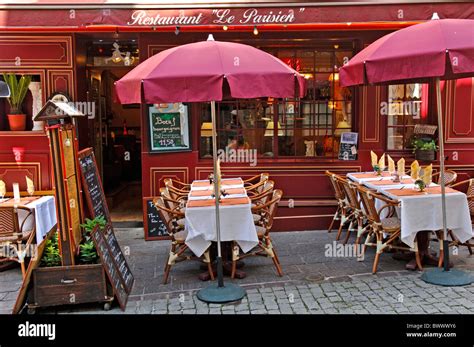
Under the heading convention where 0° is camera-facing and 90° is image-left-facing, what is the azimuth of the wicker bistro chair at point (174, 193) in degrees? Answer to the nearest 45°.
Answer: approximately 270°

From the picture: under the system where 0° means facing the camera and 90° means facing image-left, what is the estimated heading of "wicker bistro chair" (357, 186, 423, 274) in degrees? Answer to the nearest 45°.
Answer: approximately 225°

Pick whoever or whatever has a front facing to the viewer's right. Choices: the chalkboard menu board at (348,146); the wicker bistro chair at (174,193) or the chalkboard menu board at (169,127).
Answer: the wicker bistro chair

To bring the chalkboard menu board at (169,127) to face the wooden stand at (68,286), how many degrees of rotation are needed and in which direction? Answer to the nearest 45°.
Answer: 0° — it already faces it

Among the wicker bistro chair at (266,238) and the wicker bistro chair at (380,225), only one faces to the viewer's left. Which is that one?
the wicker bistro chair at (266,238)

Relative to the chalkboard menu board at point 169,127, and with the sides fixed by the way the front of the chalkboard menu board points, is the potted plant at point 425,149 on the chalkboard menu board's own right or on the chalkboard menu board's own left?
on the chalkboard menu board's own left

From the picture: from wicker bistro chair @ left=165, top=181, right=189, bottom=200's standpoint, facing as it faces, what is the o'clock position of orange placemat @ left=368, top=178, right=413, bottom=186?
The orange placemat is roughly at 12 o'clock from the wicker bistro chair.

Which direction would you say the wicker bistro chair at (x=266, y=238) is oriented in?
to the viewer's left

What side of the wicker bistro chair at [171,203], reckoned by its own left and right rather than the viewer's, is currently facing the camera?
right

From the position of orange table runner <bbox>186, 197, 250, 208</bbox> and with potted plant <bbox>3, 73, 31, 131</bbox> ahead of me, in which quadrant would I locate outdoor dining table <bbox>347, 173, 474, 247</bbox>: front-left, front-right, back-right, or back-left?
back-right

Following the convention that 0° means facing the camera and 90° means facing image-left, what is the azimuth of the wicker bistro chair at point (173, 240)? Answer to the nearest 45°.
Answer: approximately 270°

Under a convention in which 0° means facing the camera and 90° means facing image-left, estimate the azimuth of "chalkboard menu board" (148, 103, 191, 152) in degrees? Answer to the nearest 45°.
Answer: approximately 0°

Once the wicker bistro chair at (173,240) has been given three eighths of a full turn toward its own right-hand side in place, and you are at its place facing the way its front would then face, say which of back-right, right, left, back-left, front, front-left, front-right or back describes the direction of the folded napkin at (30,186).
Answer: right

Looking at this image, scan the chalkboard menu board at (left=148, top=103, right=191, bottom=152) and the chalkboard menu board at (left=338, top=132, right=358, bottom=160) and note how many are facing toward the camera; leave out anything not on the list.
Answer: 2

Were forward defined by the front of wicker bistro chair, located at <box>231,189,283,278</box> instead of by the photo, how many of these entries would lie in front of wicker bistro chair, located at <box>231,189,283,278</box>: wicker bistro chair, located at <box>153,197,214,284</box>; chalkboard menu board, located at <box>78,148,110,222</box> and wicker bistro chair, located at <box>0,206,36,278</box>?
3
